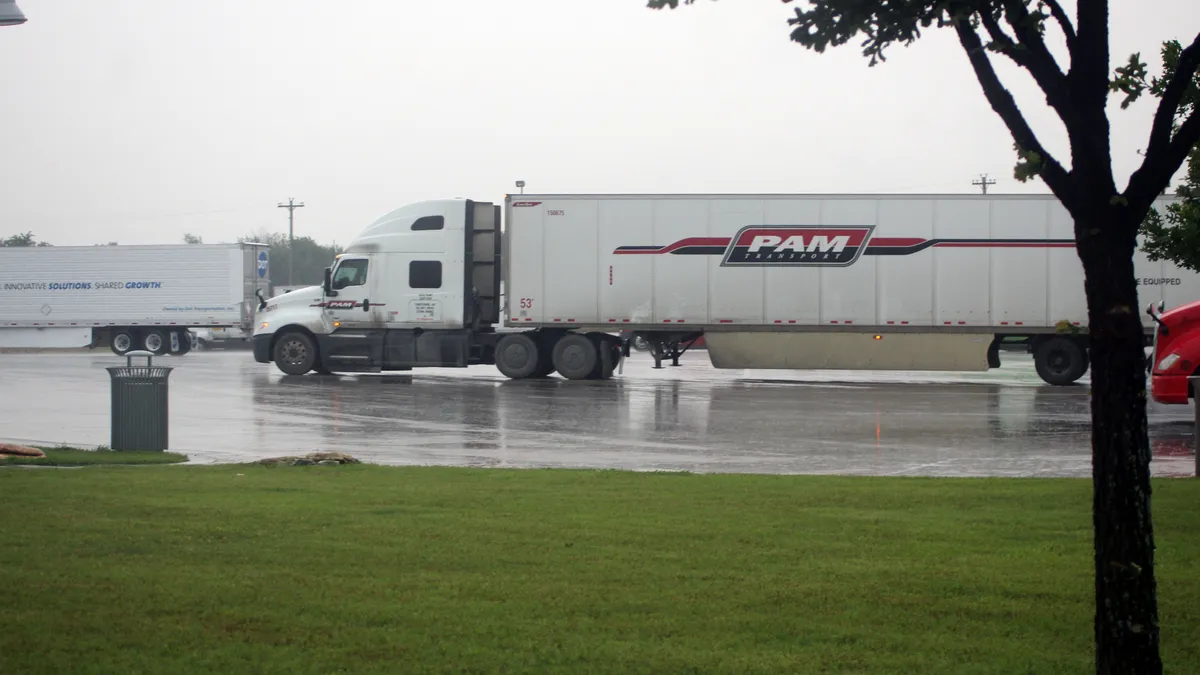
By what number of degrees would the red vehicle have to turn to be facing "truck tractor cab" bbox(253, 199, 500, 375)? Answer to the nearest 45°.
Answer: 0° — it already faces it

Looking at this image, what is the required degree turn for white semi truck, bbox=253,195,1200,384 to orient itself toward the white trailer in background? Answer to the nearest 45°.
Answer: approximately 45° to its right

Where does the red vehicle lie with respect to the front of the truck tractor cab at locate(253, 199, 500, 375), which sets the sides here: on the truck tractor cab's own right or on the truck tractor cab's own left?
on the truck tractor cab's own left

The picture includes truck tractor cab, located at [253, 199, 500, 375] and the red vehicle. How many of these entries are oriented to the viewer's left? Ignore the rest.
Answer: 2

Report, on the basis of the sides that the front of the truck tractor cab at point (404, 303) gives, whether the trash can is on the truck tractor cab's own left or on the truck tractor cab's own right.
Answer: on the truck tractor cab's own left

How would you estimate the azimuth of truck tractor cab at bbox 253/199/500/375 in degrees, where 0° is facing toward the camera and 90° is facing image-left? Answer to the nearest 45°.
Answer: approximately 90°

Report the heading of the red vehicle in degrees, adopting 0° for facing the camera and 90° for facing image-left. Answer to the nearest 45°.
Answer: approximately 90°

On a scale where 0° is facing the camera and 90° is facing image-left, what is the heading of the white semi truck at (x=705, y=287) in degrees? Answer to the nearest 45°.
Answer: approximately 90°

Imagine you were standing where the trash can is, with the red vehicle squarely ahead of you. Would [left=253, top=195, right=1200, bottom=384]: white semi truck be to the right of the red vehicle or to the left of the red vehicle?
left

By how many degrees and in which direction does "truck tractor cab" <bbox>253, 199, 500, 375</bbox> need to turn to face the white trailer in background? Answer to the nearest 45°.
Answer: approximately 45° to its right

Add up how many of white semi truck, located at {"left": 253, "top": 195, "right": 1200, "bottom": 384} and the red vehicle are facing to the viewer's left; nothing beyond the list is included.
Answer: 2

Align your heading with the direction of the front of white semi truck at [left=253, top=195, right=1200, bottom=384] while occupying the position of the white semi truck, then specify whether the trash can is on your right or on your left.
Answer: on your left

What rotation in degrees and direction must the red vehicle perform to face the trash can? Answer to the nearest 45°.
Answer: approximately 45° to its left
